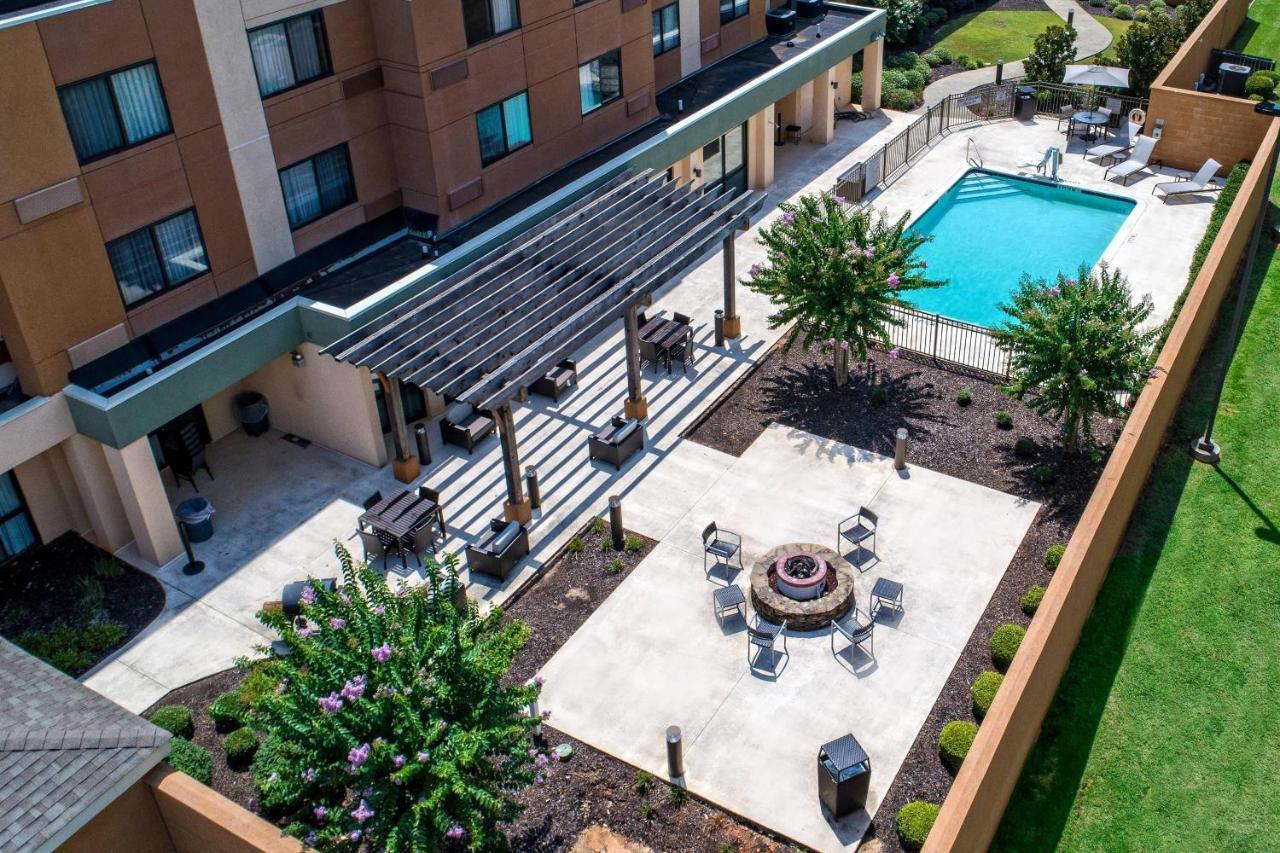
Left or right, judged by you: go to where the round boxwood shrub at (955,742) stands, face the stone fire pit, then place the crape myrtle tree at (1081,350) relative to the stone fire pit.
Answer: right

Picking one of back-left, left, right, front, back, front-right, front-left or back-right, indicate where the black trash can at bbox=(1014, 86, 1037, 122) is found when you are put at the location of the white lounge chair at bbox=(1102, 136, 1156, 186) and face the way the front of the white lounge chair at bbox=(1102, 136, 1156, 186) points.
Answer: right

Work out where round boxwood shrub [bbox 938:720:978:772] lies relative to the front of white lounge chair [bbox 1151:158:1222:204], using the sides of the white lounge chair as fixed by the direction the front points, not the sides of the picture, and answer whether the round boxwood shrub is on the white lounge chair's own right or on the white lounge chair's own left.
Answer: on the white lounge chair's own left

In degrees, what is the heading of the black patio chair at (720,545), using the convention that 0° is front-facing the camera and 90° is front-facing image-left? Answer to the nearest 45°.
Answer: approximately 315°

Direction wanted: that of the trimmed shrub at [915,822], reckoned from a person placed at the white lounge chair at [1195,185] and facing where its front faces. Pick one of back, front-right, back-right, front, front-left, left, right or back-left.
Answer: left

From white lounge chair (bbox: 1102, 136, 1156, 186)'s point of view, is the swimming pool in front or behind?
in front

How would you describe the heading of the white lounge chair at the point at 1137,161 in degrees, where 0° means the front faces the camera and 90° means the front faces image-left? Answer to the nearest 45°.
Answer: approximately 45°

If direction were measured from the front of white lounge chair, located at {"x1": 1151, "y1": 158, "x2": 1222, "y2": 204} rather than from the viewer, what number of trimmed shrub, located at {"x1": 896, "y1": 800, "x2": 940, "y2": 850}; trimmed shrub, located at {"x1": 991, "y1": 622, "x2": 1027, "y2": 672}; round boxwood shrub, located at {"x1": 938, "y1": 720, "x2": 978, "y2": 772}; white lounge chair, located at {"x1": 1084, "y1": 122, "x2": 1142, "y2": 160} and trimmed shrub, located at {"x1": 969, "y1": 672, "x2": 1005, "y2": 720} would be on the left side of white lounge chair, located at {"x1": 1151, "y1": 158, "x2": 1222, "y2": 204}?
4

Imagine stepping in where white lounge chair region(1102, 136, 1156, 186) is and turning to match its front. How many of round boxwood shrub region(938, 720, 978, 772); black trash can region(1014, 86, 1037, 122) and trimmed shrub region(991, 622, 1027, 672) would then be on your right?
1

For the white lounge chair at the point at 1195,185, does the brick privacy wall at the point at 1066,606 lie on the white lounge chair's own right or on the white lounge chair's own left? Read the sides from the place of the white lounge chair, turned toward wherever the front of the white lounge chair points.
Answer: on the white lounge chair's own left

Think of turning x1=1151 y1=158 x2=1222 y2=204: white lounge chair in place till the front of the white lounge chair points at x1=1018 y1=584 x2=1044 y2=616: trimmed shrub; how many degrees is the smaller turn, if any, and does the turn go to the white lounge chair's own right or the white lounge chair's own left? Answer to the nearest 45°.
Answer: approximately 90° to the white lounge chair's own left

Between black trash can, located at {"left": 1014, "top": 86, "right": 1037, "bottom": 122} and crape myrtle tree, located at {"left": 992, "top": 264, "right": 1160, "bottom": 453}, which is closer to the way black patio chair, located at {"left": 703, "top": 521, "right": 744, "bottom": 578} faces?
the crape myrtle tree

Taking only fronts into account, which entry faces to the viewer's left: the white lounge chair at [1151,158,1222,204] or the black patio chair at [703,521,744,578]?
the white lounge chair

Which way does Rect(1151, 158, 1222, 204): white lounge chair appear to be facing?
to the viewer's left

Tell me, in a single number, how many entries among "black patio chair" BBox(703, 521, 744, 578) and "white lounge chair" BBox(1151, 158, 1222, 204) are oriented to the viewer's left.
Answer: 1

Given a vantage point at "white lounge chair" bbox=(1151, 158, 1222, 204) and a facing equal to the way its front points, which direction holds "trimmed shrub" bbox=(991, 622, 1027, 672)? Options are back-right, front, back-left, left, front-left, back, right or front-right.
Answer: left

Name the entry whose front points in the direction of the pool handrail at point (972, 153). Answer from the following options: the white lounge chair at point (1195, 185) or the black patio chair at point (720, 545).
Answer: the white lounge chair
